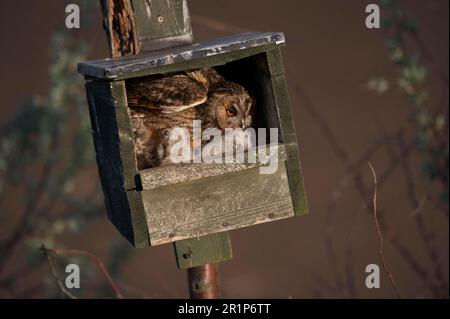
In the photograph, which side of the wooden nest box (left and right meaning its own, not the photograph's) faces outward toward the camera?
front

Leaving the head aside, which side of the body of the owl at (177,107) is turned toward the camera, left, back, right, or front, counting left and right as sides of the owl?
right
